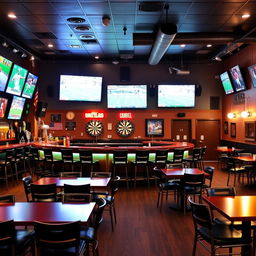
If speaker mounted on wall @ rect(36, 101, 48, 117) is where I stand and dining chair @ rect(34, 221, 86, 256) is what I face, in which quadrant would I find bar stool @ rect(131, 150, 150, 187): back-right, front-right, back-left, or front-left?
front-left

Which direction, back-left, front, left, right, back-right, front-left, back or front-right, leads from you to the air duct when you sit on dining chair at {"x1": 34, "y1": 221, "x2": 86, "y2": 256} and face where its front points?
front-right

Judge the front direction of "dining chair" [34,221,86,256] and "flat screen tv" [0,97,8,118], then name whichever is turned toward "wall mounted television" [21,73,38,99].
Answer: the dining chair

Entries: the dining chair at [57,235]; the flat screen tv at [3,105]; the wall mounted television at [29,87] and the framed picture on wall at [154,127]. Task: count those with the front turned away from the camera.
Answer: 1

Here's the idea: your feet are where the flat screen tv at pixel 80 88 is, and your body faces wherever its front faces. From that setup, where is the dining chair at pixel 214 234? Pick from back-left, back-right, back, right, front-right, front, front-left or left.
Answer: front

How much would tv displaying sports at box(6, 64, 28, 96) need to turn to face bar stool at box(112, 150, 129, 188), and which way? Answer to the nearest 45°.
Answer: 0° — it already faces it

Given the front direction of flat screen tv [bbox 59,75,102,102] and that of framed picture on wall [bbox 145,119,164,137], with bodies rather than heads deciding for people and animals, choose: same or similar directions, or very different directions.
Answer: same or similar directions

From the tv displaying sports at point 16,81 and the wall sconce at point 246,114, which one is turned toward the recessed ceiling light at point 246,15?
the tv displaying sports

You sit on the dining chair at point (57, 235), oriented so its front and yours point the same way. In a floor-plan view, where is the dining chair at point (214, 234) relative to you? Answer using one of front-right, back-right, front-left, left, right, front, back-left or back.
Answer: right

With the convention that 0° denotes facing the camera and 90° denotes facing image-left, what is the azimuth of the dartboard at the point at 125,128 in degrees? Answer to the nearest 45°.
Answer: approximately 0°

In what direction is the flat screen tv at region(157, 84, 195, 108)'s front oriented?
toward the camera

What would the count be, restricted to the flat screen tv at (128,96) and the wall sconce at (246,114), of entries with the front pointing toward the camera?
1

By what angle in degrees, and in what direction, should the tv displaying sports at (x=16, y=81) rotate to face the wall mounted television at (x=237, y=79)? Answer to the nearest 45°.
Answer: approximately 45° to its left

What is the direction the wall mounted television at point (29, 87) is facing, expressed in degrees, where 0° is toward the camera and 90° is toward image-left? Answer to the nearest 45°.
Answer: approximately 315°

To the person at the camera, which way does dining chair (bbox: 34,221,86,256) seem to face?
facing away from the viewer

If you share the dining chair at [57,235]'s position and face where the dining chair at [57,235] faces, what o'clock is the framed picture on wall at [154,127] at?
The framed picture on wall is roughly at 1 o'clock from the dining chair.

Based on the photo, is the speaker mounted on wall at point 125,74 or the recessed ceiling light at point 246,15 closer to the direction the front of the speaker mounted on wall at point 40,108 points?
the recessed ceiling light

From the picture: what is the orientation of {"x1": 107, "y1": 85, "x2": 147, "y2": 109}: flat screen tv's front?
toward the camera

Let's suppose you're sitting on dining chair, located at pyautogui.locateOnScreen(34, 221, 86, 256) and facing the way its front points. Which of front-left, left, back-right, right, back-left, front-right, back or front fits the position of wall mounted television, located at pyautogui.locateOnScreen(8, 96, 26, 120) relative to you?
front

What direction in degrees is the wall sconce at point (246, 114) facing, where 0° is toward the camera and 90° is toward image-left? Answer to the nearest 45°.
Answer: approximately 90°
